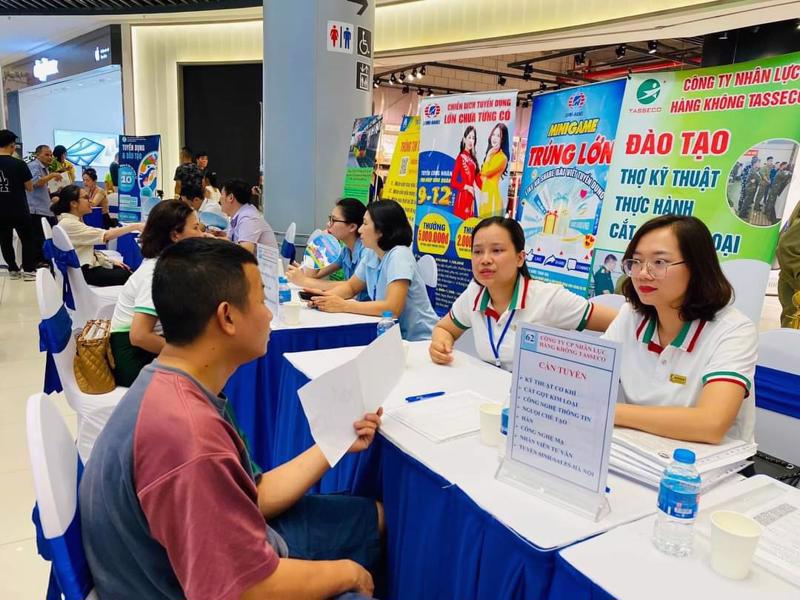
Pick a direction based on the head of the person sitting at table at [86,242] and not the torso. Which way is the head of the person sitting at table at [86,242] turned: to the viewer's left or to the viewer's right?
to the viewer's right

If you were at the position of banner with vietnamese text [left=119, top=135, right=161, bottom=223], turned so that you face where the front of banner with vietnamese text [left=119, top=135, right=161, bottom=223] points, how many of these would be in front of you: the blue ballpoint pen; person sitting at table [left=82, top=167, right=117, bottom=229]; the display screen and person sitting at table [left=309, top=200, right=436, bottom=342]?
2

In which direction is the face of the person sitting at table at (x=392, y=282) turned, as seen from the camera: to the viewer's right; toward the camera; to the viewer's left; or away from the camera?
to the viewer's left

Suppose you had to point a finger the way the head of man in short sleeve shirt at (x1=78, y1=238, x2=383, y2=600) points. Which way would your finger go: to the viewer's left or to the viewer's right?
to the viewer's right

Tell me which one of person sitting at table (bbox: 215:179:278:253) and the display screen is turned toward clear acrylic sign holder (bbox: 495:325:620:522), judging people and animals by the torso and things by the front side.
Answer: the display screen

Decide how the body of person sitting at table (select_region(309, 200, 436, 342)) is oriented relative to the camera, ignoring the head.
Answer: to the viewer's left

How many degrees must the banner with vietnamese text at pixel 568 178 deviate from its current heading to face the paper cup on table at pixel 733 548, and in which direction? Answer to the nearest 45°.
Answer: approximately 45° to its left

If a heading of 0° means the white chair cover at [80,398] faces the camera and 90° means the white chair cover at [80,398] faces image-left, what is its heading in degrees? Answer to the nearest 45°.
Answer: approximately 270°

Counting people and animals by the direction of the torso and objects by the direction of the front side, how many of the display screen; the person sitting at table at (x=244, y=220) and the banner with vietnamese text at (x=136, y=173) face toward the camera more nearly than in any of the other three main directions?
2

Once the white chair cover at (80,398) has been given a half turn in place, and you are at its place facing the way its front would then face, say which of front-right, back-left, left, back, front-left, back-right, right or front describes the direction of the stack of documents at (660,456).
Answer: back-left

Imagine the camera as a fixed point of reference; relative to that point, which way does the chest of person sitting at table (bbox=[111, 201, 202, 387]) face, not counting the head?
to the viewer's right

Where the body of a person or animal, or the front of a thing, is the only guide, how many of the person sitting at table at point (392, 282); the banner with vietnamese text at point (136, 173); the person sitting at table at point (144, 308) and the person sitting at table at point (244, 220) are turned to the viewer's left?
2

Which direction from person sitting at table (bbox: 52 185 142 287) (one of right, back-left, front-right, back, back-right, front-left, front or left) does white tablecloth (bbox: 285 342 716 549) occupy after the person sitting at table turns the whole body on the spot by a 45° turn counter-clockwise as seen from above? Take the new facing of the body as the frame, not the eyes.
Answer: back-right

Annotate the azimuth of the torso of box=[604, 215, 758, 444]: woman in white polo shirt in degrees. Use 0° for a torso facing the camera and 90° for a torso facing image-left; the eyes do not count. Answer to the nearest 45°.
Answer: approximately 45°

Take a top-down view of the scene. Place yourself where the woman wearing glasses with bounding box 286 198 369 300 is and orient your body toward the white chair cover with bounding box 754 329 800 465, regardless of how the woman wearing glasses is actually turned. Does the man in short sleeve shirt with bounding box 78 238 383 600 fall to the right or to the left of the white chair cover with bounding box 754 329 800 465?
right

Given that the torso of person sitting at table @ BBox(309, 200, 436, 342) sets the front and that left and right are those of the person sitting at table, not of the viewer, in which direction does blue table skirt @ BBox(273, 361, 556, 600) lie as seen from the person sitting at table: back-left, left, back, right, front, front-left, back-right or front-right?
left

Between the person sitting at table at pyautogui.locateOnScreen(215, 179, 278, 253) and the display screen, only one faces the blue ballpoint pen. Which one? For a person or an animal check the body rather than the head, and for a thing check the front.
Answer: the display screen
